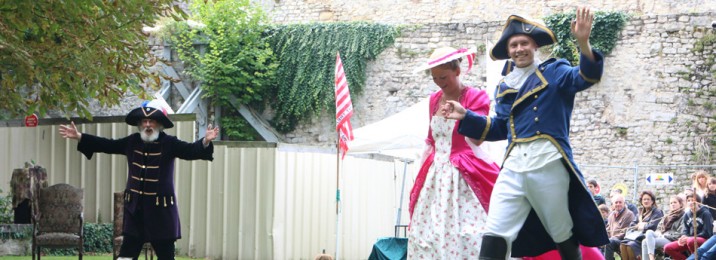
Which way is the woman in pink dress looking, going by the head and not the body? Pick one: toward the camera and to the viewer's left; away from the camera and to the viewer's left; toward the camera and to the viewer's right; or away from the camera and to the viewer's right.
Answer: toward the camera and to the viewer's left

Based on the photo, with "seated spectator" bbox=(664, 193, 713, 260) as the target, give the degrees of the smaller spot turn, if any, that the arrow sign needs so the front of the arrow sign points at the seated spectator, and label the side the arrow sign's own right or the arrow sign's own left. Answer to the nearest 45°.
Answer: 0° — it already faces them

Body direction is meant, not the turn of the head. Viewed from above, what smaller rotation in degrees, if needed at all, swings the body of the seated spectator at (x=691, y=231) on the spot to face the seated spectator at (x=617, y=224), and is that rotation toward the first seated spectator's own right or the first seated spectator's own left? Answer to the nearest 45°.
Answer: approximately 90° to the first seated spectator's own right

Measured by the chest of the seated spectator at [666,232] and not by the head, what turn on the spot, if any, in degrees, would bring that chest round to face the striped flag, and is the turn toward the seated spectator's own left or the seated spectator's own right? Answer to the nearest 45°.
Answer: approximately 45° to the seated spectator's own right

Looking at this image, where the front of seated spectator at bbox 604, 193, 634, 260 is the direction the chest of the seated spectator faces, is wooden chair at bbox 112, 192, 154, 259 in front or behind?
in front

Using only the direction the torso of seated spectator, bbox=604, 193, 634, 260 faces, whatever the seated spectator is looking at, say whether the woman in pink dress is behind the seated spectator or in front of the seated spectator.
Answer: in front

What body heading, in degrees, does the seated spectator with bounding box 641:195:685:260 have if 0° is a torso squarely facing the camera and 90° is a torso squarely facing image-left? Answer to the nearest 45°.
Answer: approximately 45°

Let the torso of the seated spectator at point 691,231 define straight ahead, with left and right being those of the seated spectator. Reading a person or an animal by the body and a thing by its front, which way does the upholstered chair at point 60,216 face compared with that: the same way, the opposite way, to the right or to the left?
to the left

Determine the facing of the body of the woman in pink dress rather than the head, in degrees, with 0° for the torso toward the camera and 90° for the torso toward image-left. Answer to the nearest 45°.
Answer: approximately 45°

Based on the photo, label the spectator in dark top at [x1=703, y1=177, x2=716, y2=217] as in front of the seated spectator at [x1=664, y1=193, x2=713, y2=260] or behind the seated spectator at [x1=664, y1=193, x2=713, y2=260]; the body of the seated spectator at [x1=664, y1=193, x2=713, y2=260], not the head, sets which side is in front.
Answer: behind

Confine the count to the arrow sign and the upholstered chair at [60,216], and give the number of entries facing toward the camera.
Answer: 2
